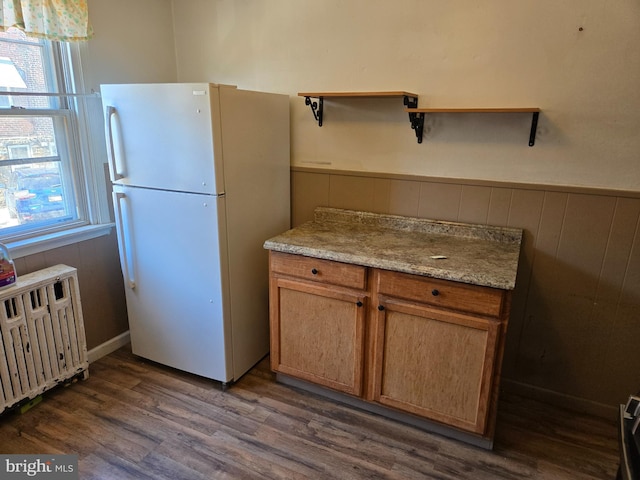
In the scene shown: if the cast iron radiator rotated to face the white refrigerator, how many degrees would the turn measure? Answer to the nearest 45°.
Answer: approximately 45° to its left

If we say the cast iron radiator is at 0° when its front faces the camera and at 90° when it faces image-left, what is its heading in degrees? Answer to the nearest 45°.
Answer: approximately 315°

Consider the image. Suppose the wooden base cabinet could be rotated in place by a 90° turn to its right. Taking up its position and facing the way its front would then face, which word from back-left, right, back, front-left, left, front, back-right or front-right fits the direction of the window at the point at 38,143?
front-left

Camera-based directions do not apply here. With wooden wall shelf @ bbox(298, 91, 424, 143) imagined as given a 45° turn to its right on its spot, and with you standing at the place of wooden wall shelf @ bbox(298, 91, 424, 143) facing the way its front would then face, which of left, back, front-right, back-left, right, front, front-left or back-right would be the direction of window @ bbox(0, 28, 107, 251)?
front

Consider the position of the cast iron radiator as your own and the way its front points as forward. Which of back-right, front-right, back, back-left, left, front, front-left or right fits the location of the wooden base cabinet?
front

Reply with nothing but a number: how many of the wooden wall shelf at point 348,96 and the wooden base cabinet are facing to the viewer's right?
0

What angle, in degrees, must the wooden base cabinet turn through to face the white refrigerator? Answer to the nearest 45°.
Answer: approximately 45° to its right

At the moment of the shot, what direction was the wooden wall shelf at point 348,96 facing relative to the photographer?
facing the viewer and to the left of the viewer

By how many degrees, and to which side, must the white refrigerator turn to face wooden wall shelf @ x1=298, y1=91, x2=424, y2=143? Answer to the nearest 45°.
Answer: approximately 135° to its left

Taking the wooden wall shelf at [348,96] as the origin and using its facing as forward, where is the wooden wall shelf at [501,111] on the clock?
the wooden wall shelf at [501,111] is roughly at 8 o'clock from the wooden wall shelf at [348,96].

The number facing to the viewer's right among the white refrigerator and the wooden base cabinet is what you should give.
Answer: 0
